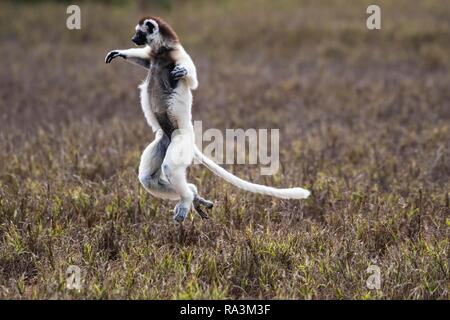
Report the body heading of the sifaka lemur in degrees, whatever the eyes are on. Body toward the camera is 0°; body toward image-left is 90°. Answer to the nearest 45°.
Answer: approximately 45°
